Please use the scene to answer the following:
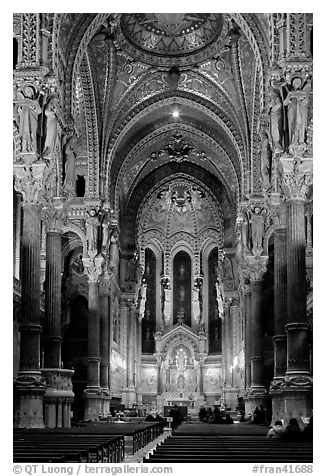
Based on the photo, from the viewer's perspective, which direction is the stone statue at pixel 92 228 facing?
toward the camera

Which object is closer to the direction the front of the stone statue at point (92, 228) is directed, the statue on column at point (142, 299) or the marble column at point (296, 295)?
the marble column

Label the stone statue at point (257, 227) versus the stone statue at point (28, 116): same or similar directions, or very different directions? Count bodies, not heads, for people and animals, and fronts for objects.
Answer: same or similar directions

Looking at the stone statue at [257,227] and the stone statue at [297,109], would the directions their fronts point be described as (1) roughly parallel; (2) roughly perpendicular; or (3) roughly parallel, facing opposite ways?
roughly parallel

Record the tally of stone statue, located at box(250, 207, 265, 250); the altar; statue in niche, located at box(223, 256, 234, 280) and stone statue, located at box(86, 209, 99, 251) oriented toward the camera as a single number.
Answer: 4

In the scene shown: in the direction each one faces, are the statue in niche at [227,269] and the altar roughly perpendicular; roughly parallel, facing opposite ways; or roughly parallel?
roughly parallel

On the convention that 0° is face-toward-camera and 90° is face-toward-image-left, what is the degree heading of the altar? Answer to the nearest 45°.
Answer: approximately 0°

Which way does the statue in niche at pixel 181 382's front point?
toward the camera

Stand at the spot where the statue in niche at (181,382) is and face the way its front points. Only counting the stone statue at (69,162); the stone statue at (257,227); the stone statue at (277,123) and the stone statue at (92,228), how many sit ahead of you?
4

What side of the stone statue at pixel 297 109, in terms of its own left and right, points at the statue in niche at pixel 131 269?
back

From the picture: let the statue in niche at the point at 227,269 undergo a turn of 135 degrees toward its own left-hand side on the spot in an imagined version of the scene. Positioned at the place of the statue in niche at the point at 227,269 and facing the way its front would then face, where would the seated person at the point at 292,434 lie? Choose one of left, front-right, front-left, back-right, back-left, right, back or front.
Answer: back-right
